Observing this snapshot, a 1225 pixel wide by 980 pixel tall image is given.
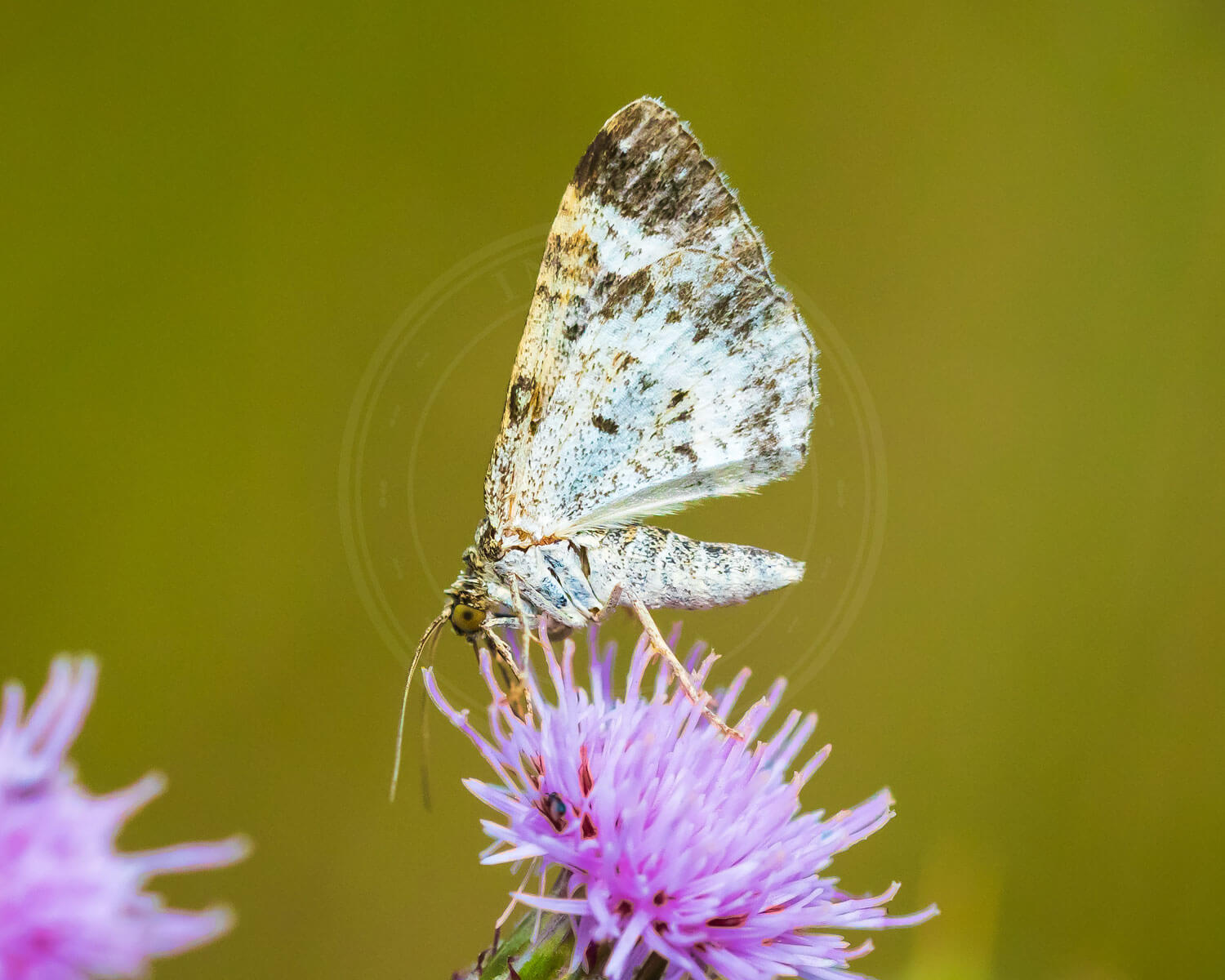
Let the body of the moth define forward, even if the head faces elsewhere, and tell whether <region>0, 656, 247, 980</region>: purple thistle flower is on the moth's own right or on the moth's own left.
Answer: on the moth's own left

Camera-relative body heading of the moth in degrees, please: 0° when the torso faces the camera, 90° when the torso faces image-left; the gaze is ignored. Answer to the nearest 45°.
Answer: approximately 90°
